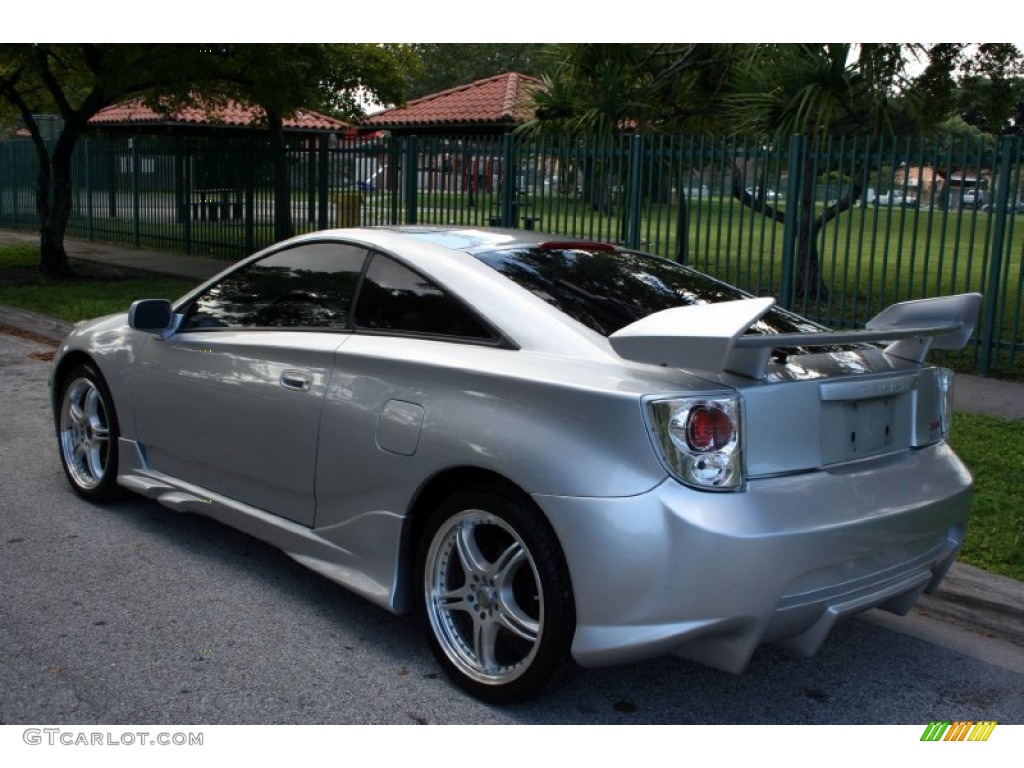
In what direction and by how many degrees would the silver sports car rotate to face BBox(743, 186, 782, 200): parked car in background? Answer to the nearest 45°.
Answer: approximately 45° to its right

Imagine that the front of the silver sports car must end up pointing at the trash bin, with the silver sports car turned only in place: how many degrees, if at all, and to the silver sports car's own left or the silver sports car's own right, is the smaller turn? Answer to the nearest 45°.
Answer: approximately 45° to the silver sports car's own right

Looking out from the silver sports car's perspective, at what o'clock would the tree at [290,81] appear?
The tree is roughly at 1 o'clock from the silver sports car.

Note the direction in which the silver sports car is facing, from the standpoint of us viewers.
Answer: facing away from the viewer and to the left of the viewer

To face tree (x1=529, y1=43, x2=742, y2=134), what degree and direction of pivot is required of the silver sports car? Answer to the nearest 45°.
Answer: approximately 45° to its right

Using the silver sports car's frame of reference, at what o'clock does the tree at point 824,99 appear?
The tree is roughly at 2 o'clock from the silver sports car.

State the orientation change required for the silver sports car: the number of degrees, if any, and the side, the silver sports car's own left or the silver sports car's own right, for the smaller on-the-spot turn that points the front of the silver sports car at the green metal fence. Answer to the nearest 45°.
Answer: approximately 45° to the silver sports car's own right
